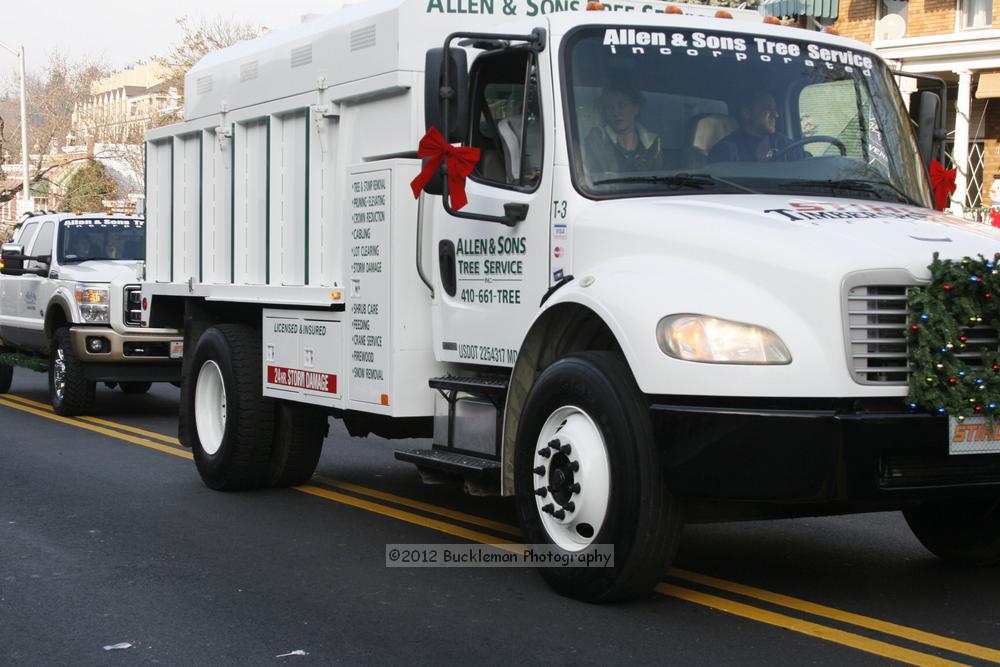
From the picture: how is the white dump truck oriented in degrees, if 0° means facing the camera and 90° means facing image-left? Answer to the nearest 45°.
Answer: approximately 315°

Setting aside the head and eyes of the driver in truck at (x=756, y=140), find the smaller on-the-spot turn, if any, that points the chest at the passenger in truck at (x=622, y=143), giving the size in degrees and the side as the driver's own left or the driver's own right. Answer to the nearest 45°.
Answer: approximately 135° to the driver's own right

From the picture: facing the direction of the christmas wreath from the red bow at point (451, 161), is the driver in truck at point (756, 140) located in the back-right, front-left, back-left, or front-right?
front-left

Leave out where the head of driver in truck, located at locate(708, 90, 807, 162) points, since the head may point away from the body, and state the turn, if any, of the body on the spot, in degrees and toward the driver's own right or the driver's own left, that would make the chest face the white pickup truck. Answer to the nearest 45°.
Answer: approximately 180°

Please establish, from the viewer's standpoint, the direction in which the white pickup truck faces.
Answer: facing the viewer and to the right of the viewer

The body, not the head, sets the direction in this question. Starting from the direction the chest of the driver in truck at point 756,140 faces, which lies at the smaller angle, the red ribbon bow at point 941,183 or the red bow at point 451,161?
the red ribbon bow

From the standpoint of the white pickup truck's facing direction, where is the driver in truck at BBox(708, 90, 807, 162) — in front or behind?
in front

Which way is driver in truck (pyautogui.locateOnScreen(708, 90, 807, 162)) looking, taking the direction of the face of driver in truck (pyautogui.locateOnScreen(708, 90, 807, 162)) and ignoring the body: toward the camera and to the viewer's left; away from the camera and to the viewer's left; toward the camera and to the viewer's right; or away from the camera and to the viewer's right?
toward the camera and to the viewer's right

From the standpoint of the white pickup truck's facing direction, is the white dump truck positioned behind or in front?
in front

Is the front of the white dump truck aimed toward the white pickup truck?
no

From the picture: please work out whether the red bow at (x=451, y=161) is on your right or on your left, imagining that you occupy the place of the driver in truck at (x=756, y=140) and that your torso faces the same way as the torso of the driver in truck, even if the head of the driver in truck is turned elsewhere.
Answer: on your right

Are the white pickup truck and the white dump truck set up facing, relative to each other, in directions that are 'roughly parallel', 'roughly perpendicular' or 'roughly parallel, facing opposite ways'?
roughly parallel

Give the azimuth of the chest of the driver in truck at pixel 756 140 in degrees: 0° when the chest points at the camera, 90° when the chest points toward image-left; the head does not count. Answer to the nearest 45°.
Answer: approximately 315°

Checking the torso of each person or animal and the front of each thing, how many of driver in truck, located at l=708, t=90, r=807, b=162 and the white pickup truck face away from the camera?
0

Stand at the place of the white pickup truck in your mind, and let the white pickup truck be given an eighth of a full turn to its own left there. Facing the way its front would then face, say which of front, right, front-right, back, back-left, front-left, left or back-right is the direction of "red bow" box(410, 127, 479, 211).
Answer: right

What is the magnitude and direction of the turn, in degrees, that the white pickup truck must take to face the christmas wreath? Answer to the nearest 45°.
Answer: approximately 45° to its right
